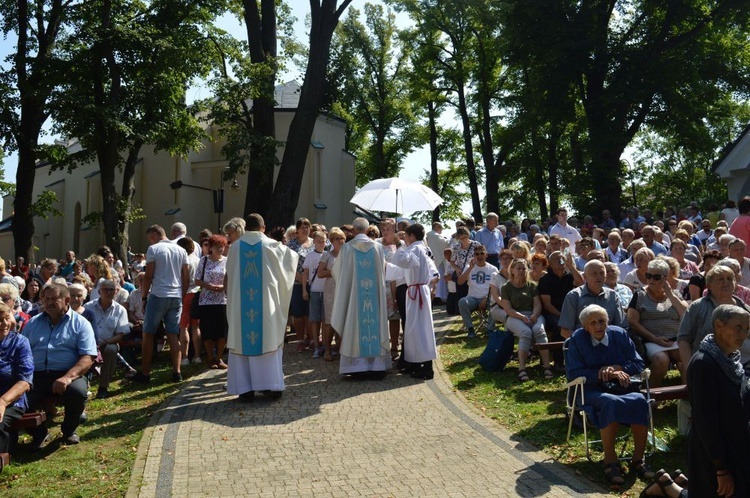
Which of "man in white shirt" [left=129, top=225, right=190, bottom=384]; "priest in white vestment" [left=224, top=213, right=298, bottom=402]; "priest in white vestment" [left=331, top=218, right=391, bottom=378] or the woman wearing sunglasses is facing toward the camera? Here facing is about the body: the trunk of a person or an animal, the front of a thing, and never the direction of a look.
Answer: the woman wearing sunglasses

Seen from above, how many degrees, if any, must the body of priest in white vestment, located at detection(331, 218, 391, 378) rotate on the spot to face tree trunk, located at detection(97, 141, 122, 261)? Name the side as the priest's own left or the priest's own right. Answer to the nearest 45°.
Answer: approximately 45° to the priest's own left

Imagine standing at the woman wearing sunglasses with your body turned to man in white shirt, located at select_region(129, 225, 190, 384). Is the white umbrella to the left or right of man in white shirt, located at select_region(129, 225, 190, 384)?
right

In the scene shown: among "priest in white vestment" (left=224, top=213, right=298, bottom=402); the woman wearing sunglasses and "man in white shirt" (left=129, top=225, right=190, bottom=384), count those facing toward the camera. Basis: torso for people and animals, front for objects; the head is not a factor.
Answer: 1

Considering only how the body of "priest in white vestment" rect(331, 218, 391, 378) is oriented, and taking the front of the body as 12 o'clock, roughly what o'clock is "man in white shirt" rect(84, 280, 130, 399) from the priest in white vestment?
The man in white shirt is roughly at 9 o'clock from the priest in white vestment.

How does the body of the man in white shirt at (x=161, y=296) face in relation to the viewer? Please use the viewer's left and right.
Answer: facing away from the viewer and to the left of the viewer

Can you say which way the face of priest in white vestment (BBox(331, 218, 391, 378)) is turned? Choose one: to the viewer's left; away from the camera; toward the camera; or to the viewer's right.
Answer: away from the camera

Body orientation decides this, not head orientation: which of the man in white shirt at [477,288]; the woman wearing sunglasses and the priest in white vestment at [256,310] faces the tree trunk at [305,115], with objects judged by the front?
the priest in white vestment

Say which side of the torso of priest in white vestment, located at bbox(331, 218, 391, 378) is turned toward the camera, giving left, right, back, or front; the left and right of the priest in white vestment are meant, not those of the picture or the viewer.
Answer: back

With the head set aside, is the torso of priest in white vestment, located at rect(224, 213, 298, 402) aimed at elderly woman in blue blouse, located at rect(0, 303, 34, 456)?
no

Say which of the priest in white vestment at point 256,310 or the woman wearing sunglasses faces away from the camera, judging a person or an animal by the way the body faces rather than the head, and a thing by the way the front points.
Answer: the priest in white vestment

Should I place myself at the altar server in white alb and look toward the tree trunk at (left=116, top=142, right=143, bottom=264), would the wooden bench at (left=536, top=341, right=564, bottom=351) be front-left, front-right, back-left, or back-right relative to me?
back-right

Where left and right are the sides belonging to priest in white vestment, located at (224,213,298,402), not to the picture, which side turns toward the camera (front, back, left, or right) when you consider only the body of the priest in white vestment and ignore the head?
back

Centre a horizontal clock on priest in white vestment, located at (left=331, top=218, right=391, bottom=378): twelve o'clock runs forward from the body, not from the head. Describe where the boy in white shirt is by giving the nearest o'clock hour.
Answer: The boy in white shirt is roughly at 11 o'clock from the priest in white vestment.

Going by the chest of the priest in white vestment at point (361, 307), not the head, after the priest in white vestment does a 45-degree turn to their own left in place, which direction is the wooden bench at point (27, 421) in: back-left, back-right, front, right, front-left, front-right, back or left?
left

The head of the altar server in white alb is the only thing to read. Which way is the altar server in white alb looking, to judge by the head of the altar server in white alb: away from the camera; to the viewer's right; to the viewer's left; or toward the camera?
to the viewer's left

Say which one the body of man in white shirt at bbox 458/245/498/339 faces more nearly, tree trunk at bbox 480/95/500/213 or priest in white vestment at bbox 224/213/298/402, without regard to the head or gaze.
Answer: the priest in white vestment

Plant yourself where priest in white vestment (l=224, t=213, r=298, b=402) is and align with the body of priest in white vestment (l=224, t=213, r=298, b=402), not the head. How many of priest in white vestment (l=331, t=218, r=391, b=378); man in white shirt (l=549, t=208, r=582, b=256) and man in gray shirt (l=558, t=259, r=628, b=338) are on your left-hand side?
0

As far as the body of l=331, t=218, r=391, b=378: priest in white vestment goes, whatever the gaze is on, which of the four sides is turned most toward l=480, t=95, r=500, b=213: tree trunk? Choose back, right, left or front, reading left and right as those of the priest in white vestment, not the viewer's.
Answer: front

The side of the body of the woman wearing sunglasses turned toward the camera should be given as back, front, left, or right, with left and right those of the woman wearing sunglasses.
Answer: front

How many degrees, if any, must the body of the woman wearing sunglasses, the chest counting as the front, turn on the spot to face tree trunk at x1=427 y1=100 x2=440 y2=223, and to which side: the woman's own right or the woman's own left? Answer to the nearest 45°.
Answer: approximately 180°

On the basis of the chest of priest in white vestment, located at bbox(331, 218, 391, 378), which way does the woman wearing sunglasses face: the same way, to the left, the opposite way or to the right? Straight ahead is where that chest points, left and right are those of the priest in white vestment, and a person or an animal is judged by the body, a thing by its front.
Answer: the opposite way

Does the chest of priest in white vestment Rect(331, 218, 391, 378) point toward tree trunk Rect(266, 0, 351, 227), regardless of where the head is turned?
yes
